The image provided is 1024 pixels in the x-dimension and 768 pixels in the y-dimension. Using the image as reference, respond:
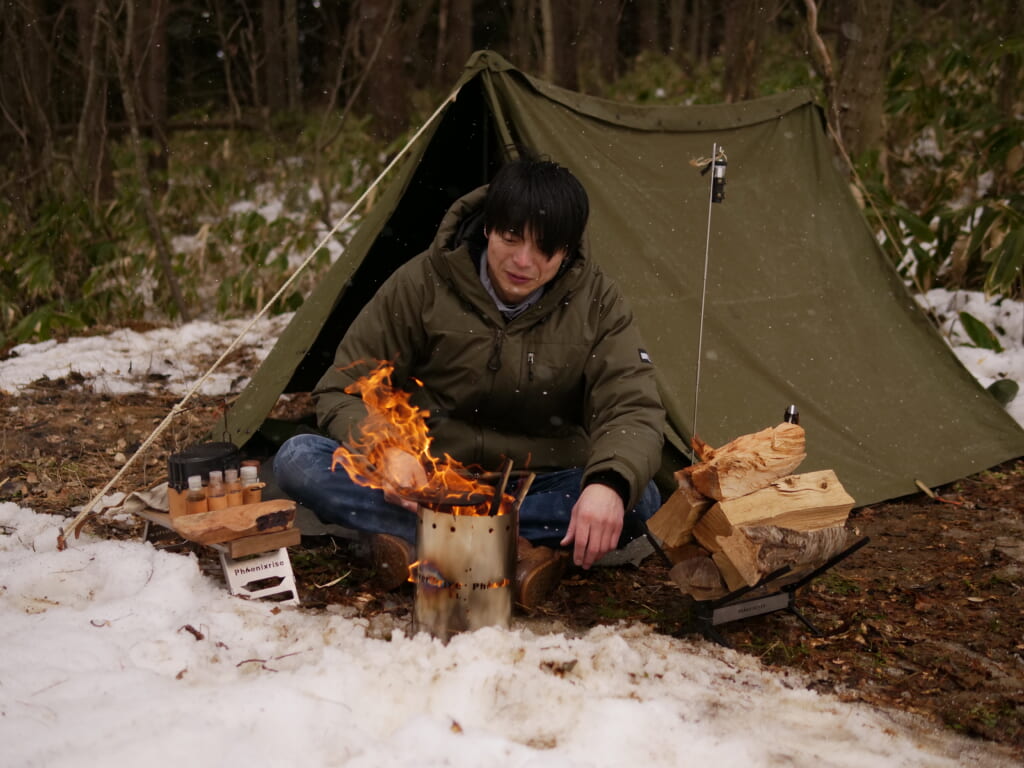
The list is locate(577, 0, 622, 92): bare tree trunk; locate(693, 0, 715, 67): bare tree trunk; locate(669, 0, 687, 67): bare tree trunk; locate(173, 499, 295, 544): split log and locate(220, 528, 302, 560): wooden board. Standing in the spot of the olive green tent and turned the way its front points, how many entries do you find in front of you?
2

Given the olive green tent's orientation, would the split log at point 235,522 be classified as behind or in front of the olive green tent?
in front

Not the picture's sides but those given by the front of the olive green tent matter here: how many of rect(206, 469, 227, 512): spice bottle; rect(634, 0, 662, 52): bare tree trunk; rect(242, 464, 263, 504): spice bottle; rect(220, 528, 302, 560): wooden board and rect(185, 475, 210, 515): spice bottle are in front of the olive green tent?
4

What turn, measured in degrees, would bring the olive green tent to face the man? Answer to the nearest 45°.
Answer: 0° — it already faces them

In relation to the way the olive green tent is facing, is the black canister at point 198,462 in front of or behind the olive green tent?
in front

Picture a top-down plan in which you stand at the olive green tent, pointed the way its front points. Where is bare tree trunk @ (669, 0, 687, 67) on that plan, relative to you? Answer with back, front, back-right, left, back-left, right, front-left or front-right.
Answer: back-right

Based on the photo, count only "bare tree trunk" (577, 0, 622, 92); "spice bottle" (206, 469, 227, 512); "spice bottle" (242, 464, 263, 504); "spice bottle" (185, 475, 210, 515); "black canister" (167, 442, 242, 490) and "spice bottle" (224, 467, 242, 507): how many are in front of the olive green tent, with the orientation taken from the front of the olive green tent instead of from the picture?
5

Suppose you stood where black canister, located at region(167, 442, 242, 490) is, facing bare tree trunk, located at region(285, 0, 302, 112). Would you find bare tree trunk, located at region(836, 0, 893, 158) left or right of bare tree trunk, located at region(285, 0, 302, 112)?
right

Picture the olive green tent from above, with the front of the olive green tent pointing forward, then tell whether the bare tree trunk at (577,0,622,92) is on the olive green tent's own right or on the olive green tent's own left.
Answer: on the olive green tent's own right

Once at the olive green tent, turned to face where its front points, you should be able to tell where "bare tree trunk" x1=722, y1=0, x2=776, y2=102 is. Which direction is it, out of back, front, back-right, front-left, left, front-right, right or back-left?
back-right

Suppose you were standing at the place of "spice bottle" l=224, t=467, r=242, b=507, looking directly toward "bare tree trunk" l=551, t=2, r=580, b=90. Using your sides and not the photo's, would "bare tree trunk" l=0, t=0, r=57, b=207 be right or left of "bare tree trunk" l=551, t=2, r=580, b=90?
left

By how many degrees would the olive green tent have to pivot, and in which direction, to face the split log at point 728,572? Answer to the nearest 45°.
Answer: approximately 45° to its left

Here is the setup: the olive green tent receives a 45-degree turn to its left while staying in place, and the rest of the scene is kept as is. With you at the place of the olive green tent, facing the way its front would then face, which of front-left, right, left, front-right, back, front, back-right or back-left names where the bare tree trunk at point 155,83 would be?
back-right

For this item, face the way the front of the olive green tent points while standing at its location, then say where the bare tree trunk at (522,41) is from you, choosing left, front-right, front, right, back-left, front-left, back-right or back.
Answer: back-right

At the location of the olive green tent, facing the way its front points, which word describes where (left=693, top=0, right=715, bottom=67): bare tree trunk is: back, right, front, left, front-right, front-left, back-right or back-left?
back-right

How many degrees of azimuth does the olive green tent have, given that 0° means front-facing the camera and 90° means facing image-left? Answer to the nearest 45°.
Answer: approximately 45°
